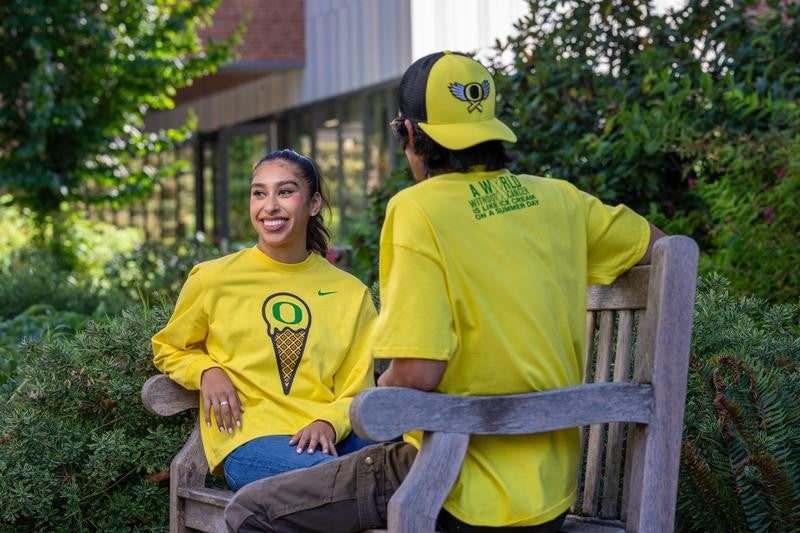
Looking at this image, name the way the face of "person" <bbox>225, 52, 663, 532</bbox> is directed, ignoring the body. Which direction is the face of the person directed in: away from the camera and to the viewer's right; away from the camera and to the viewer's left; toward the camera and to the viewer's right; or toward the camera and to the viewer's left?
away from the camera and to the viewer's left

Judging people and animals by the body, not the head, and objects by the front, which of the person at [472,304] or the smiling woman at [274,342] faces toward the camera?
the smiling woman

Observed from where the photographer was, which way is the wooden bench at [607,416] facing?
facing the viewer and to the left of the viewer

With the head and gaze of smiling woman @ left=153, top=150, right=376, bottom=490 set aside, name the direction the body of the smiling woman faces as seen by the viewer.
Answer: toward the camera

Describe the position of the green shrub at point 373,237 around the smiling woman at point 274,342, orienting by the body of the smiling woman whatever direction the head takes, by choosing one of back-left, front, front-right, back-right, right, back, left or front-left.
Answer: back

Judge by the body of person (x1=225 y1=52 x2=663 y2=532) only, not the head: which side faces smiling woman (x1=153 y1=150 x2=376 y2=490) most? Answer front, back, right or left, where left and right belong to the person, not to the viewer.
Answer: front

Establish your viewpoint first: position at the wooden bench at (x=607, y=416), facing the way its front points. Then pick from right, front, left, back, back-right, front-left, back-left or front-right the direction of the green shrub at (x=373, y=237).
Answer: back-right

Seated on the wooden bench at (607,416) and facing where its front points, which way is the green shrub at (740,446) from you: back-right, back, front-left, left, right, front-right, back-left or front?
back

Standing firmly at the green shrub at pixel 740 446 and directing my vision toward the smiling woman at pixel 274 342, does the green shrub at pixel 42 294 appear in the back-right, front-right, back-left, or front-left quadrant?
front-right

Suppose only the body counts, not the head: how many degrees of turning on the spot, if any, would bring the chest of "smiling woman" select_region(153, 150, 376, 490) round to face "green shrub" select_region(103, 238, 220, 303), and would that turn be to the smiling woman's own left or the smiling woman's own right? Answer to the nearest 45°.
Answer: approximately 180°

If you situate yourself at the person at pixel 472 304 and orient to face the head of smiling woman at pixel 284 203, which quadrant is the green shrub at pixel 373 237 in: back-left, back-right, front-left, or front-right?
front-right

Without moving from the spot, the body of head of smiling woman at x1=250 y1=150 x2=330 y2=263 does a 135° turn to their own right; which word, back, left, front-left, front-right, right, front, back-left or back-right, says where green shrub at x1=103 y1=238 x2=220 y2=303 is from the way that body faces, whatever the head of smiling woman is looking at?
front

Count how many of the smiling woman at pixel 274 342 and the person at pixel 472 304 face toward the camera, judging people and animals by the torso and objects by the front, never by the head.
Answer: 1
